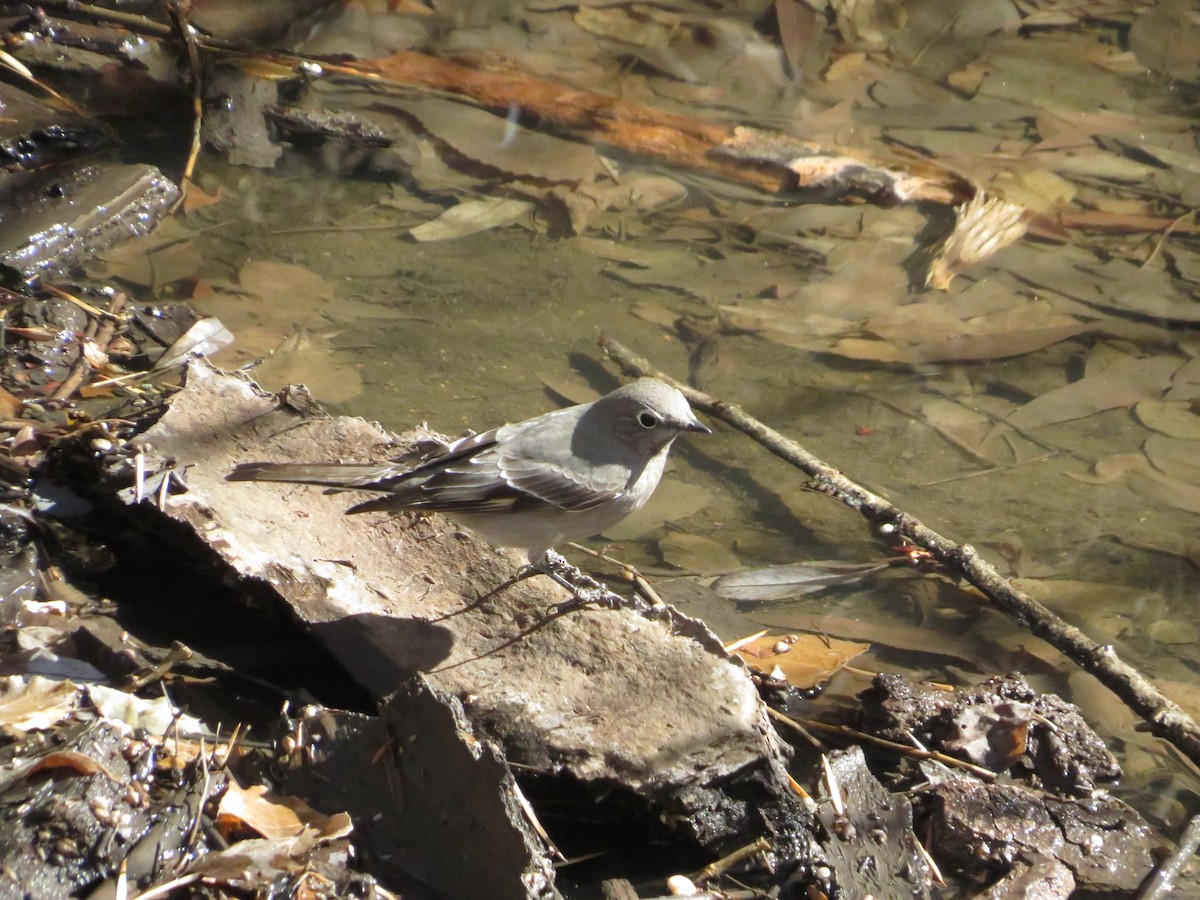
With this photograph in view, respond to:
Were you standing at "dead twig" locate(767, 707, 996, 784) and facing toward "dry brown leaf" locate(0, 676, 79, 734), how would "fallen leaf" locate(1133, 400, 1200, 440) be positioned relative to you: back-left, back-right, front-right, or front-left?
back-right

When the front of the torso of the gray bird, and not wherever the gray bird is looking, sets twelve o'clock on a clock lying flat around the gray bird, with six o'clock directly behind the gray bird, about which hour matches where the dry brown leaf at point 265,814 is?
The dry brown leaf is roughly at 4 o'clock from the gray bird.

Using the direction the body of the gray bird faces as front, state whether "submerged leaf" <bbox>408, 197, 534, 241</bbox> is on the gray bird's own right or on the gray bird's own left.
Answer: on the gray bird's own left

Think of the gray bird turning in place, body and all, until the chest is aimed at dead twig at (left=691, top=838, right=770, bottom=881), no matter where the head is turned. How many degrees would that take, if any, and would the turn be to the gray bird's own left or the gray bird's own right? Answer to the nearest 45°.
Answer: approximately 90° to the gray bird's own right

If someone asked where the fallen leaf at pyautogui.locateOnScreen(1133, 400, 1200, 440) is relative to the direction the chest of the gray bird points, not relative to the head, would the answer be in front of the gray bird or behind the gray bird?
in front

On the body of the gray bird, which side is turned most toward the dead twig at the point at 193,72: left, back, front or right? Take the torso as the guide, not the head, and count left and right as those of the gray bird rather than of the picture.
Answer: left

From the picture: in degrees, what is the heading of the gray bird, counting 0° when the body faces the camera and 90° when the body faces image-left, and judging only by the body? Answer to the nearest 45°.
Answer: approximately 270°

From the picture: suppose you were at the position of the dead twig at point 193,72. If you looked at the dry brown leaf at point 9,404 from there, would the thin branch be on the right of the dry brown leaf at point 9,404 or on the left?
left

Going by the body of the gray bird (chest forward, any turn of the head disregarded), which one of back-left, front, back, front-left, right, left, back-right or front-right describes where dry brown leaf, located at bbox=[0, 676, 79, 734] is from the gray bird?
back-right

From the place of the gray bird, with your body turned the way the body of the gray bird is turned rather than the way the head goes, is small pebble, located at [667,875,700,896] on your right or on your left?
on your right
